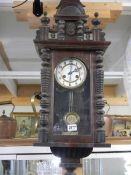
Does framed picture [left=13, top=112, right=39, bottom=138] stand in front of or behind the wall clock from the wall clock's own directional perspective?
behind

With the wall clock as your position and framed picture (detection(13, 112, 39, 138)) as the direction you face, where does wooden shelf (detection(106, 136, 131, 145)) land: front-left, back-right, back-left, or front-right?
front-right

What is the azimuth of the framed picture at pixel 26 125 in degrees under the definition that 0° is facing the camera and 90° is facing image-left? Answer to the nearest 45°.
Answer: approximately 0°

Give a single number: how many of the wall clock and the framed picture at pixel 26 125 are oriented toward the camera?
2

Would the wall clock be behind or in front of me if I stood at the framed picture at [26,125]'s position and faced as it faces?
in front

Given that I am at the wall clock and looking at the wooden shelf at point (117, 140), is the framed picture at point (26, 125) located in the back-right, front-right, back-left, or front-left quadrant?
front-left

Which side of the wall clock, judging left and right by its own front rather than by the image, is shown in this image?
front

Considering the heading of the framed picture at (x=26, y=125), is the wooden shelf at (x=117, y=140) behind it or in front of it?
in front

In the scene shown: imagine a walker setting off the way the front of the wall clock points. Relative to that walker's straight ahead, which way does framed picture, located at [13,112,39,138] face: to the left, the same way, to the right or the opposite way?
the same way

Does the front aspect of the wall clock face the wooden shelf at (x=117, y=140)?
no
